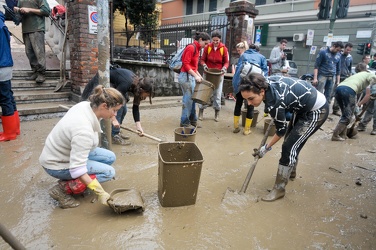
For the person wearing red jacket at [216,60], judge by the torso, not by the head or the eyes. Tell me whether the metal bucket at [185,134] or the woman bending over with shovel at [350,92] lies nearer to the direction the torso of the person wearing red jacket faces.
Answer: the metal bucket

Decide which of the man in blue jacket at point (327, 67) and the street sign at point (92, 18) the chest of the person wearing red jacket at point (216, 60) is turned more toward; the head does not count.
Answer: the street sign

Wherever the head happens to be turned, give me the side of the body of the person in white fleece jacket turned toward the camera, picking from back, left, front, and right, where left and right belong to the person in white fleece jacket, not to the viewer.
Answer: right

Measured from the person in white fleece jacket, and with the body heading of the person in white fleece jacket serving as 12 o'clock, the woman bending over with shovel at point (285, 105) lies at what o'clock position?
The woman bending over with shovel is roughly at 12 o'clock from the person in white fleece jacket.

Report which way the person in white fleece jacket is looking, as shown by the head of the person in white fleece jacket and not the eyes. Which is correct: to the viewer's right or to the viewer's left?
to the viewer's right

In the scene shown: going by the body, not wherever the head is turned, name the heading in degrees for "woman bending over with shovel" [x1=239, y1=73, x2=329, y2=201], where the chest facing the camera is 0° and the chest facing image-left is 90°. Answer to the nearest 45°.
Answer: approximately 90°

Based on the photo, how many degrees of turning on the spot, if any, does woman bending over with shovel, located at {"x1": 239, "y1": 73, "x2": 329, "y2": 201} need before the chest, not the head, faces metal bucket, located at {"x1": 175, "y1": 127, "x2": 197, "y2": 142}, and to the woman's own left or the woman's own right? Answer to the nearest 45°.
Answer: approximately 45° to the woman's own right
